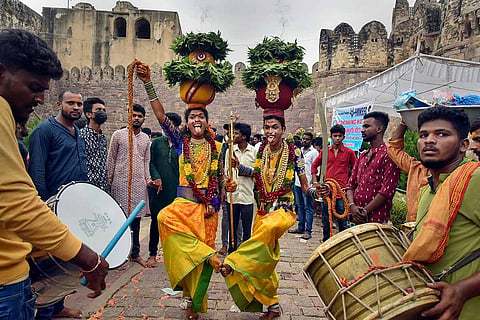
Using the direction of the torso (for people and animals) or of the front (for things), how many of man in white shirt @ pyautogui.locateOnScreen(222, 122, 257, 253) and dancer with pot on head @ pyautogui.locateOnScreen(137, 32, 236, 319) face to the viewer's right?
0

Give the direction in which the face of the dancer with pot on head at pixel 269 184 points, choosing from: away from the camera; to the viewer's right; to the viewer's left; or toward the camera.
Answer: toward the camera

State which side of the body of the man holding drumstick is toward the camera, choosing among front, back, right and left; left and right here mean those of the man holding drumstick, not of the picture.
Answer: right

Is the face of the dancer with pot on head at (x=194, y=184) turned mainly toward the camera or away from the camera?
toward the camera

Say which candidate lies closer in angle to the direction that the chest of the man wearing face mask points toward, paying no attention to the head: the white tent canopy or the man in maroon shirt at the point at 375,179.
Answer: the man in maroon shirt

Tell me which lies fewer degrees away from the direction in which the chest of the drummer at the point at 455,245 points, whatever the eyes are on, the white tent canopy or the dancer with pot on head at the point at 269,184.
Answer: the dancer with pot on head

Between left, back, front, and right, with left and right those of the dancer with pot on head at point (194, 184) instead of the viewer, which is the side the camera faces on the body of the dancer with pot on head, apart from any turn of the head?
front

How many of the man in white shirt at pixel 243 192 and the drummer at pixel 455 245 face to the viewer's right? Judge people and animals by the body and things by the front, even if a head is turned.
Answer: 0

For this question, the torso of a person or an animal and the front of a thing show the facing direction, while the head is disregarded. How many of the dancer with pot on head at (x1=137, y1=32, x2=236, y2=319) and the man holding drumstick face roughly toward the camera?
1

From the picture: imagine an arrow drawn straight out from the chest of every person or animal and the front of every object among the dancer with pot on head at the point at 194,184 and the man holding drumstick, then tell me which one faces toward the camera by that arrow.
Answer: the dancer with pot on head

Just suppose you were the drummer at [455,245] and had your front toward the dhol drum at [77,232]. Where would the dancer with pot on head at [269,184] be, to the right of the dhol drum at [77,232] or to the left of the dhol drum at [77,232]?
right

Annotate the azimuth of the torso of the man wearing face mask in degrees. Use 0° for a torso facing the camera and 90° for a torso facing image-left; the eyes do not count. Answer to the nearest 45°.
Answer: approximately 315°

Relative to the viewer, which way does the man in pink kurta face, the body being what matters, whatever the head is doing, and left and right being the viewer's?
facing the viewer and to the right of the viewer

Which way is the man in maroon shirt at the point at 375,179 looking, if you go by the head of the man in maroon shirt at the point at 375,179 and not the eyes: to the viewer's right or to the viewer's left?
to the viewer's left

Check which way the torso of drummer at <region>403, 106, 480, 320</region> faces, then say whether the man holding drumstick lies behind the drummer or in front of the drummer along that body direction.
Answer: in front

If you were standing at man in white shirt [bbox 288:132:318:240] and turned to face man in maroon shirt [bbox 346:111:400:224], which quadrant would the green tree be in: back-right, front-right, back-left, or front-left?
back-left
